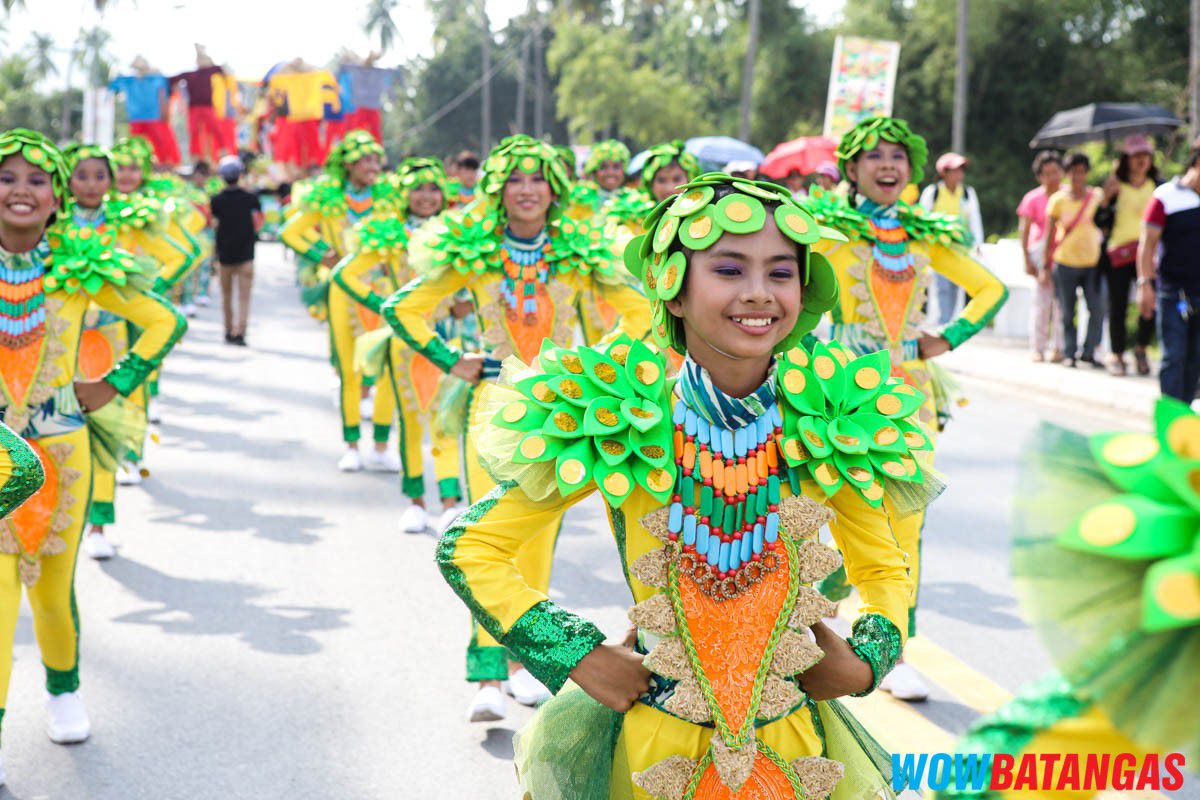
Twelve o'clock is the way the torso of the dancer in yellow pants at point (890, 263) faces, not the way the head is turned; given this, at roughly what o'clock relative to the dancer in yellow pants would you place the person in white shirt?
The person in white shirt is roughly at 6 o'clock from the dancer in yellow pants.

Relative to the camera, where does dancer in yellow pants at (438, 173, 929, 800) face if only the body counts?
toward the camera

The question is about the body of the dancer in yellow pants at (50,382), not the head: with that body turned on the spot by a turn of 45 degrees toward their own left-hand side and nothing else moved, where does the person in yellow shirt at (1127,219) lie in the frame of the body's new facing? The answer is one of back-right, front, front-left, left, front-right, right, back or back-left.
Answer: left

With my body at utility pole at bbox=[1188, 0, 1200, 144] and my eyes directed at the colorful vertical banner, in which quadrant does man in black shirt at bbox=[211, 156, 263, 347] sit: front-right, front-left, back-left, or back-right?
front-left

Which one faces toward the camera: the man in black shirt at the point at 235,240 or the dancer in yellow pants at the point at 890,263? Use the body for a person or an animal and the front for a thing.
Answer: the dancer in yellow pants

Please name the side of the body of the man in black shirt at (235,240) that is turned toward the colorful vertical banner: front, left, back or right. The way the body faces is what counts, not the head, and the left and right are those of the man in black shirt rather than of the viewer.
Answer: right

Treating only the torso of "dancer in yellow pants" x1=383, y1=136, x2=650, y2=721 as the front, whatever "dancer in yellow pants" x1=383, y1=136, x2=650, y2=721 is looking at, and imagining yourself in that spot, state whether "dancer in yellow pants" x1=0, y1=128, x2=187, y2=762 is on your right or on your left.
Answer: on your right

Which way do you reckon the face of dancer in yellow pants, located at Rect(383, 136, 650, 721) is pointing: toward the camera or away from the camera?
toward the camera

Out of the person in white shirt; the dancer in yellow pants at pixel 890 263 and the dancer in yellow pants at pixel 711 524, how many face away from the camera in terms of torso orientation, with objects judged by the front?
0

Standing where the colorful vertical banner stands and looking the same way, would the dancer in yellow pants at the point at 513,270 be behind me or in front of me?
in front

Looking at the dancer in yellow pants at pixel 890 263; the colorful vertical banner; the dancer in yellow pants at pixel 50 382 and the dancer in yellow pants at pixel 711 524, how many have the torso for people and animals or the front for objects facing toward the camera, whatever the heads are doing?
4

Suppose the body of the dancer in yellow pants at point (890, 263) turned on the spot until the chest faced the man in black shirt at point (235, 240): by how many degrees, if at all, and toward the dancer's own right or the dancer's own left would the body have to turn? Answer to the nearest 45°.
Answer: approximately 135° to the dancer's own right

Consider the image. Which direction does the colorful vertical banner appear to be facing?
toward the camera

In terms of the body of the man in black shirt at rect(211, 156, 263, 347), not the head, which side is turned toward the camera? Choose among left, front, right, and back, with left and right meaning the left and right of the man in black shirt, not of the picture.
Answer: back

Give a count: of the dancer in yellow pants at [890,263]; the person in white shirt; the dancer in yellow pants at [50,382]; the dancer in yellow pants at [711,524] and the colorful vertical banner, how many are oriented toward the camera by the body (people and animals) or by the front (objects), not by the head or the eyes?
5

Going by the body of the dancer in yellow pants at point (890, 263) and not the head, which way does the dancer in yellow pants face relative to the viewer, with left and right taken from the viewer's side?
facing the viewer

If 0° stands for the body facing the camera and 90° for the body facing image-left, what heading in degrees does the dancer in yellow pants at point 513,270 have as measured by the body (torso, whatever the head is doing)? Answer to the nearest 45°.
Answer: approximately 0°
